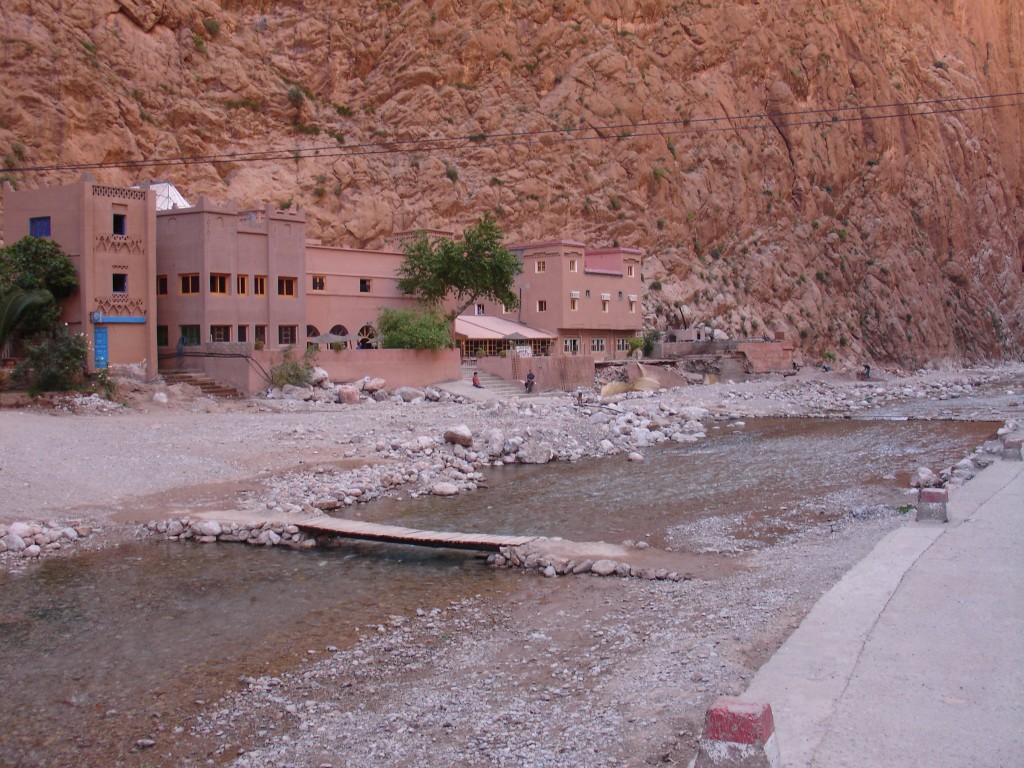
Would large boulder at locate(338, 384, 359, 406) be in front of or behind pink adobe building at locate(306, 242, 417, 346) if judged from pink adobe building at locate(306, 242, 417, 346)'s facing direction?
in front

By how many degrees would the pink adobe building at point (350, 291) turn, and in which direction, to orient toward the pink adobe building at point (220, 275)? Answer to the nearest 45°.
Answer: approximately 45° to its right

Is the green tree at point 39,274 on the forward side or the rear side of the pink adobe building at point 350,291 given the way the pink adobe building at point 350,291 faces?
on the forward side

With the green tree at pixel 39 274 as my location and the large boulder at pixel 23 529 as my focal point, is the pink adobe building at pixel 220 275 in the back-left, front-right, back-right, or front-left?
back-left

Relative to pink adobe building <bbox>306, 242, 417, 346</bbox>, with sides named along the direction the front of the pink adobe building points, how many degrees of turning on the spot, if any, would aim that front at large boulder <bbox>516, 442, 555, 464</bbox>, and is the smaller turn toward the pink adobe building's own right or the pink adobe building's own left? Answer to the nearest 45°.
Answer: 0° — it already faces it

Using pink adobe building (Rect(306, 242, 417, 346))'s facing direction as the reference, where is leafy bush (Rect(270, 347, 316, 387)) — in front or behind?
in front

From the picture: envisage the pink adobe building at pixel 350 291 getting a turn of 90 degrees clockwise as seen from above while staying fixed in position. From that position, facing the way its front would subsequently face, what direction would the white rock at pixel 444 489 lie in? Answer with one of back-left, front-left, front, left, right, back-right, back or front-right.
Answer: left

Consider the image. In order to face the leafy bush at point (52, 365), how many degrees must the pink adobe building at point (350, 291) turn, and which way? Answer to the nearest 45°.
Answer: approximately 45° to its right

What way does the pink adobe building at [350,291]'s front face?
toward the camera

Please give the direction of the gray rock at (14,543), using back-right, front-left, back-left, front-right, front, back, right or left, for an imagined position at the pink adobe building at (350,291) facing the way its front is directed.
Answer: front

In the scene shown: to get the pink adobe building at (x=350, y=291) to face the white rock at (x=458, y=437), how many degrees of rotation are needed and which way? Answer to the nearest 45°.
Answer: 0° — it already faces it

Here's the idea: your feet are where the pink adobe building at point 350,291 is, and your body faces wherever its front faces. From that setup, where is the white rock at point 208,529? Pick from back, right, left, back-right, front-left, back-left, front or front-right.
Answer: front

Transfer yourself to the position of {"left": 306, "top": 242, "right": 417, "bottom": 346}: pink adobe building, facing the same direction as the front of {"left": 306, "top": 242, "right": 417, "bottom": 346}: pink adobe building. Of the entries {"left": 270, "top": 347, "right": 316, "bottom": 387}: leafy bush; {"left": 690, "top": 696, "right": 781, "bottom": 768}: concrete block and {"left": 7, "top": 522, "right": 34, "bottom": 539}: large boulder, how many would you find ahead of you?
3
